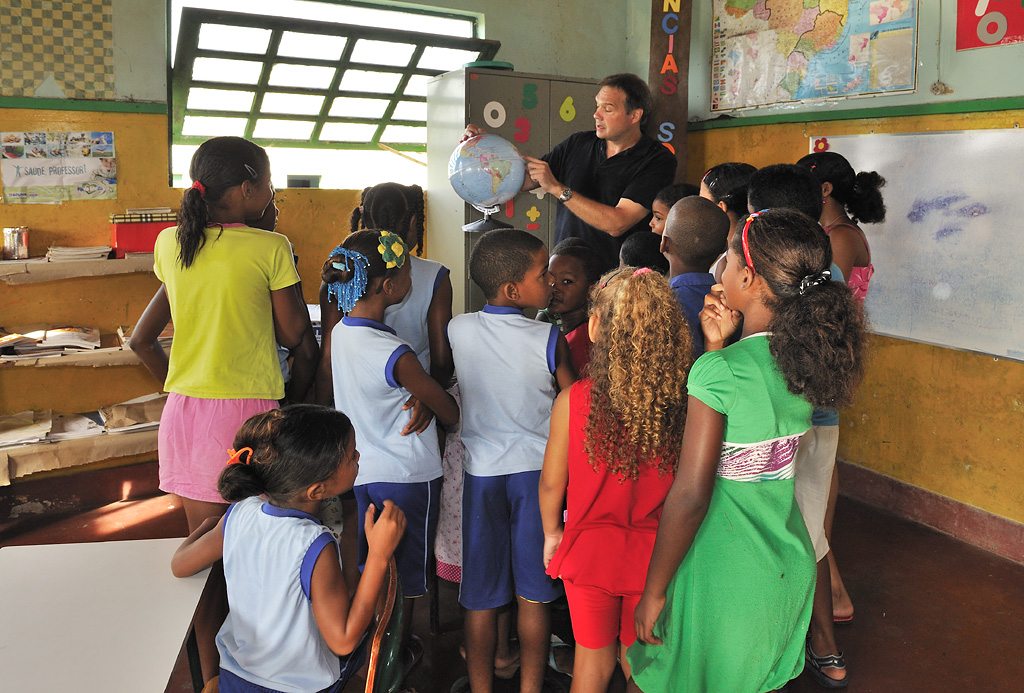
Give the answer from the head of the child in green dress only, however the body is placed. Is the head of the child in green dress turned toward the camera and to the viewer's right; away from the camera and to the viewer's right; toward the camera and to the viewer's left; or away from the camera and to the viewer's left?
away from the camera and to the viewer's left

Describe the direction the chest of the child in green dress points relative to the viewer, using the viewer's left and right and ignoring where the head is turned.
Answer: facing away from the viewer and to the left of the viewer

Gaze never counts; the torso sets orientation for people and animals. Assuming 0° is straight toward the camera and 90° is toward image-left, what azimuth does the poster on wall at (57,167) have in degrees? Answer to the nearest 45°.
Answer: approximately 0°

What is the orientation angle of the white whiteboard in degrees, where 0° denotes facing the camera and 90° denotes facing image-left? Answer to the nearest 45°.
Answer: approximately 45°

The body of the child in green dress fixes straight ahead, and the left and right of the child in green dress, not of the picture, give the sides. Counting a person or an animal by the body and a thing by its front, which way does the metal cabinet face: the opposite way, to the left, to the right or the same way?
the opposite way

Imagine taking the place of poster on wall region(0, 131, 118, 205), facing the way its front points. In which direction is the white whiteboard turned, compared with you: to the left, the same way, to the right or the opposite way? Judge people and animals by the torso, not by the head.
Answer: to the right

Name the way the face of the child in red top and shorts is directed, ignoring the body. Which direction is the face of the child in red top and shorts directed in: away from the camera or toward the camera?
away from the camera

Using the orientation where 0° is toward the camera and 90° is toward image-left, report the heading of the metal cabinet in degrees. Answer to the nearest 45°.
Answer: approximately 315°

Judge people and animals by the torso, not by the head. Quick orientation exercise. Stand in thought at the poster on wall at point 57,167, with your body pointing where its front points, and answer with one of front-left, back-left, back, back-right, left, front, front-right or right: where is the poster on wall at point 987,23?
front-left

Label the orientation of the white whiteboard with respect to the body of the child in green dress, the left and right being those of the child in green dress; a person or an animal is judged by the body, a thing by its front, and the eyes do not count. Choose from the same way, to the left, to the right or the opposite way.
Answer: to the left

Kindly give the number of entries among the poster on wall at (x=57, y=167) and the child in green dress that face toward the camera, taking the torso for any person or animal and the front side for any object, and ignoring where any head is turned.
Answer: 1
